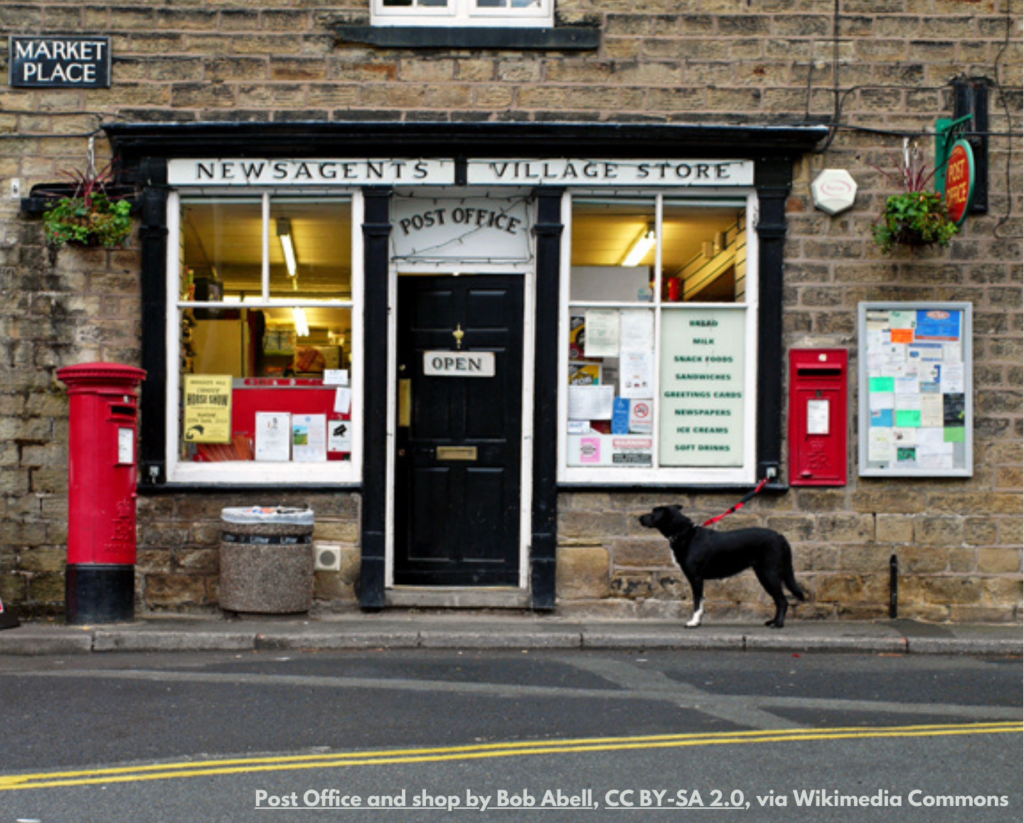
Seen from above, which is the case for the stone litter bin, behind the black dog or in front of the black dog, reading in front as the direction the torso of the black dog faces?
in front

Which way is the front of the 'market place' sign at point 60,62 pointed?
toward the camera

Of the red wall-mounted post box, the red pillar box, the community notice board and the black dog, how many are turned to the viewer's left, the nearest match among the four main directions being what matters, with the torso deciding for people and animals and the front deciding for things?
1

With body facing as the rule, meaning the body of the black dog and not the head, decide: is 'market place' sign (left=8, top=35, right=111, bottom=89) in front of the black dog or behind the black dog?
in front

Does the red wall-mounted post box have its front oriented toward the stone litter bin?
no

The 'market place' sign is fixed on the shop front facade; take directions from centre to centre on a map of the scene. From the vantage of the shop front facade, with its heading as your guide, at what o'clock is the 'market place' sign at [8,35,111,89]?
The 'market place' sign is roughly at 3 o'clock from the shop front facade.

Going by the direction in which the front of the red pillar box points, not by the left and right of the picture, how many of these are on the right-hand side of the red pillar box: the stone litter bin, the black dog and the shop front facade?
0

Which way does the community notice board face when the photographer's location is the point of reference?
facing the viewer

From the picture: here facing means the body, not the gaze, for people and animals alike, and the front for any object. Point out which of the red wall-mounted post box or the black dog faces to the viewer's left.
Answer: the black dog

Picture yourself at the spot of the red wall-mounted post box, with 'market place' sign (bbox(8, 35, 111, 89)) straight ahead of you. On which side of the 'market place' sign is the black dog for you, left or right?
left

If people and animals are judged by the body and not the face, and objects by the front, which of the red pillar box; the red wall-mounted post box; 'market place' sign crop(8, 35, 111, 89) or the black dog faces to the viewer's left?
the black dog

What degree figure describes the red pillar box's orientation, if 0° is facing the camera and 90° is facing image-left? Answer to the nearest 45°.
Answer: approximately 315°

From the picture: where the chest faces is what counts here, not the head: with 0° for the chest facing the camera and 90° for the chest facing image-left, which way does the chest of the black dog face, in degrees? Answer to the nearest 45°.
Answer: approximately 90°

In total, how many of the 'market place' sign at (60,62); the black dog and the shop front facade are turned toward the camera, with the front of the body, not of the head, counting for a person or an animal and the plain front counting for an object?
2
